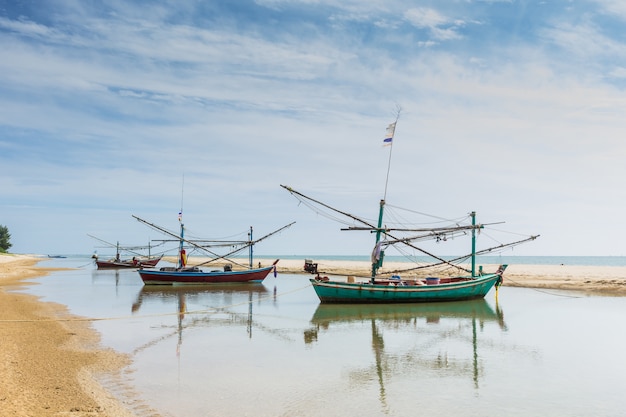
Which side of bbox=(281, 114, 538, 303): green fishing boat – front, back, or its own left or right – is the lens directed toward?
right
